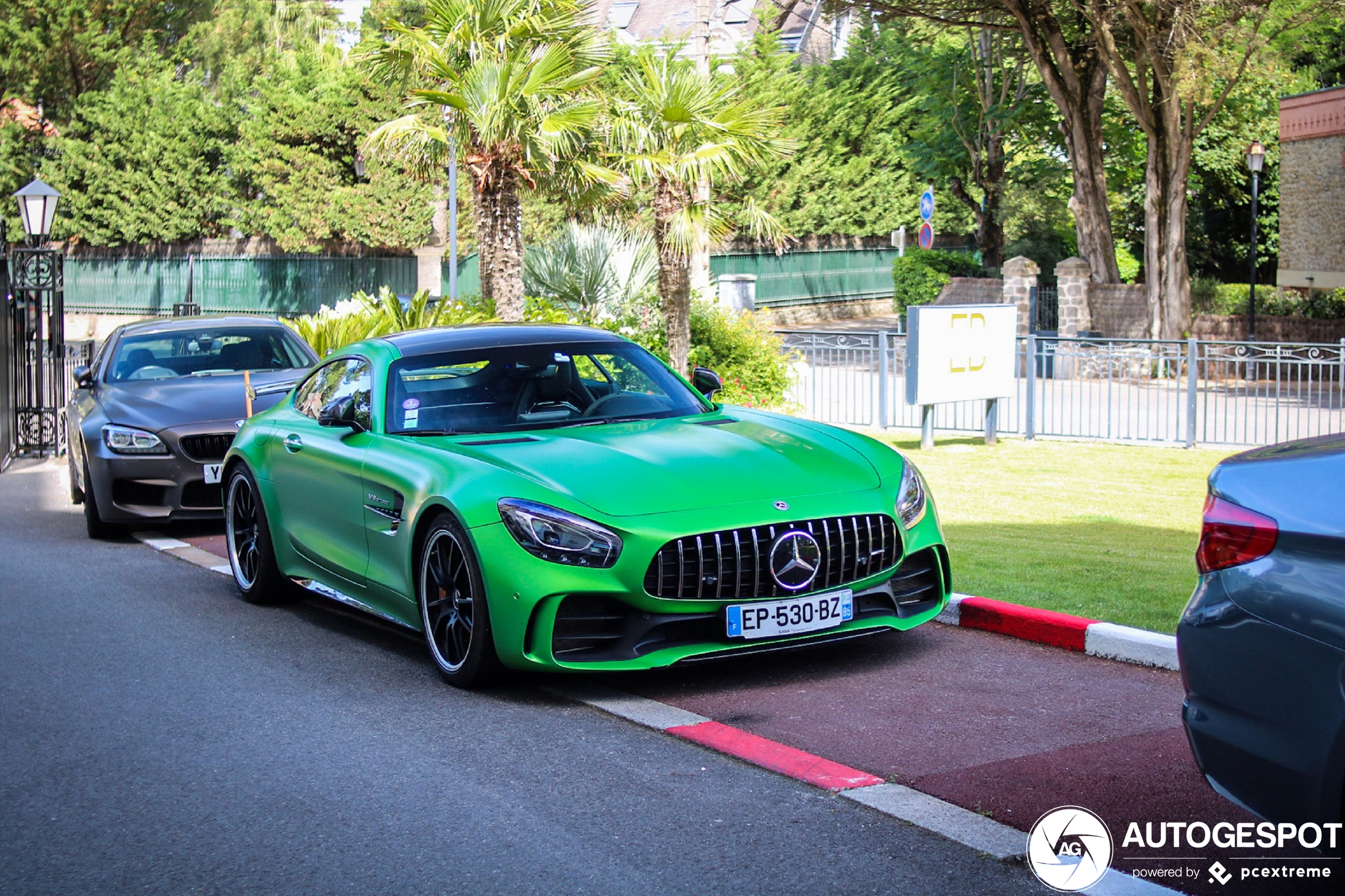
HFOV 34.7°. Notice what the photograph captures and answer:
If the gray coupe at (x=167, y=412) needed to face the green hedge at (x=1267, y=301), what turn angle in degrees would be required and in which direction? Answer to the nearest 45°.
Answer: approximately 90° to its left

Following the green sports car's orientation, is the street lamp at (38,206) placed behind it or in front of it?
behind

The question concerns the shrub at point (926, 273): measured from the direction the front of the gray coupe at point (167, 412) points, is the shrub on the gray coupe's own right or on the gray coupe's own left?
on the gray coupe's own left

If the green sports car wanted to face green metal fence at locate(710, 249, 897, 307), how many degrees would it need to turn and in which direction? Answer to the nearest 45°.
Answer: approximately 135° to its left

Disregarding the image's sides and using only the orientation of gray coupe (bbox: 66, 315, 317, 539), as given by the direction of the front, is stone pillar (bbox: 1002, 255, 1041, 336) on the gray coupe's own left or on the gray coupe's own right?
on the gray coupe's own left

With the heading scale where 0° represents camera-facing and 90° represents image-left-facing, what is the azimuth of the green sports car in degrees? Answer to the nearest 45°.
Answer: approximately 315°

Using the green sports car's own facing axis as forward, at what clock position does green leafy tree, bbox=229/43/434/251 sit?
The green leafy tree is roughly at 7 o'clock from the green sports car.
